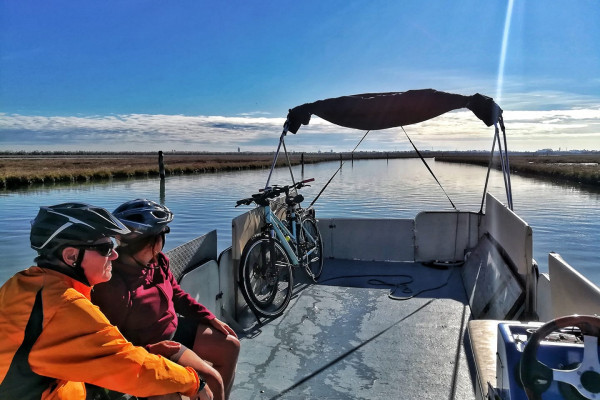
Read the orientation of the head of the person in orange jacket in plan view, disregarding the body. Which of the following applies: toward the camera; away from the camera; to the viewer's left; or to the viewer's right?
to the viewer's right

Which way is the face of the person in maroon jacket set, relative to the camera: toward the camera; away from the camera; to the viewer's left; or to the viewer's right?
to the viewer's right

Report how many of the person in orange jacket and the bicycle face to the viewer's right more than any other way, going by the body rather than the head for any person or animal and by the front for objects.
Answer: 1

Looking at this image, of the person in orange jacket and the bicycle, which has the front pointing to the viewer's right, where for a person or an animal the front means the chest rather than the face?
the person in orange jacket

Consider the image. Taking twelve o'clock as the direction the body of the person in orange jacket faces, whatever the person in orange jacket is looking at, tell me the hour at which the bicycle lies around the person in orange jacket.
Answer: The bicycle is roughly at 10 o'clock from the person in orange jacket.

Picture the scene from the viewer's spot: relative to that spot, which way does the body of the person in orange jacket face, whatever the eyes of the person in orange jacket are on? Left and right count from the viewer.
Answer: facing to the right of the viewer

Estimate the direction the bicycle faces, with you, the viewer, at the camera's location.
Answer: facing the viewer and to the left of the viewer

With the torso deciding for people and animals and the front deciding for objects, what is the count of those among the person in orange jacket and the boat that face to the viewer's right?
1

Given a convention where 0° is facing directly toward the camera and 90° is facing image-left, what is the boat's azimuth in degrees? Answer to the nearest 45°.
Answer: approximately 180°
